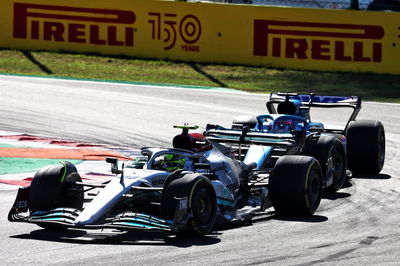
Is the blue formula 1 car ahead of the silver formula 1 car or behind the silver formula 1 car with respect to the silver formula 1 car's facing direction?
behind

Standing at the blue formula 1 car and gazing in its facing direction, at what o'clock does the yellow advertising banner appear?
The yellow advertising banner is roughly at 4 o'clock from the blue formula 1 car.

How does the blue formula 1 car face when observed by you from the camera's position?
facing the viewer and to the left of the viewer

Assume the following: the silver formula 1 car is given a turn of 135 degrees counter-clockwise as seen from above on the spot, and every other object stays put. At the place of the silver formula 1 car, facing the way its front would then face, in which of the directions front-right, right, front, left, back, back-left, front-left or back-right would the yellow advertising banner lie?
left

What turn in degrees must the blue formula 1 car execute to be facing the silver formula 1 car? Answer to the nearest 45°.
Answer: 0° — it already faces it

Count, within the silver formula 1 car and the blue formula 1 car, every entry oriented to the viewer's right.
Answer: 0
